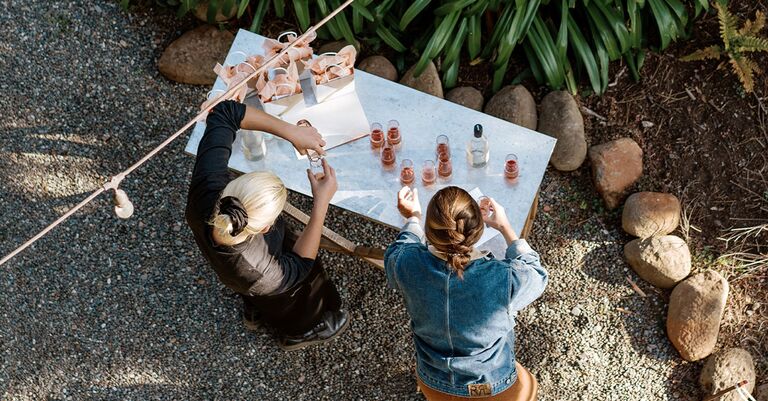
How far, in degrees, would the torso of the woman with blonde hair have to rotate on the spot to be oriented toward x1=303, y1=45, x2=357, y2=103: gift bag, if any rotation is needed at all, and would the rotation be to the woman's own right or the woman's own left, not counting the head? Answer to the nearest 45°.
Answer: approximately 45° to the woman's own left

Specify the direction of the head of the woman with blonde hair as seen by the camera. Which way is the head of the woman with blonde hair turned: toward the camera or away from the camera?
away from the camera

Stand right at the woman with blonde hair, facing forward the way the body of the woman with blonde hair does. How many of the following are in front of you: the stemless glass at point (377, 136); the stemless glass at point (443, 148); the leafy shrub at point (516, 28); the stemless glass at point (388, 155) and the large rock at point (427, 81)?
5

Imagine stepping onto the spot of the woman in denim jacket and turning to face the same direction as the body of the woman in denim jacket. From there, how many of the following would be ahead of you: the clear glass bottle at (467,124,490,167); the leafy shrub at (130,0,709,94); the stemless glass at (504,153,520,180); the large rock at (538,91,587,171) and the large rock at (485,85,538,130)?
5

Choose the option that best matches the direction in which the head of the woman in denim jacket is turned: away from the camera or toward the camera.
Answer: away from the camera

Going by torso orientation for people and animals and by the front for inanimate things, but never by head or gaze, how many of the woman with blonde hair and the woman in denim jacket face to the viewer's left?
0

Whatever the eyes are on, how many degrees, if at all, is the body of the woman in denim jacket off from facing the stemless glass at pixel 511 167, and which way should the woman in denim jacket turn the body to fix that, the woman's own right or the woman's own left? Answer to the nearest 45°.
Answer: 0° — they already face it

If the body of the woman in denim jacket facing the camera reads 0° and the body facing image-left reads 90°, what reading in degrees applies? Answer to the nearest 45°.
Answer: approximately 180°

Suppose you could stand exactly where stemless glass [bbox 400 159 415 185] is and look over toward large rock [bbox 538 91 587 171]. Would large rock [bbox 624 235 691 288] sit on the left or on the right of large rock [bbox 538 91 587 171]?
right

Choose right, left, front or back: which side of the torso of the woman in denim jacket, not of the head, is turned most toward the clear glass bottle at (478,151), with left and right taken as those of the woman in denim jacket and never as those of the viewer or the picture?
front

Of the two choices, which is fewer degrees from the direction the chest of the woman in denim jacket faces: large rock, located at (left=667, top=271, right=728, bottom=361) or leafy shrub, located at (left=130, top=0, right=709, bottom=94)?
the leafy shrub

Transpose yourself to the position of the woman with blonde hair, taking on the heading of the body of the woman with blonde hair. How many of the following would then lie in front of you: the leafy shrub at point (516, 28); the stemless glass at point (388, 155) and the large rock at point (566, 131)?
3

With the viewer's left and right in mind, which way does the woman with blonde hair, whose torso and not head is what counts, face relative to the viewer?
facing away from the viewer and to the right of the viewer

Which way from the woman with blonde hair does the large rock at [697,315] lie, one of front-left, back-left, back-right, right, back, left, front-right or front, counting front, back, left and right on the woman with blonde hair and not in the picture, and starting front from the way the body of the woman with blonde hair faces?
front-right

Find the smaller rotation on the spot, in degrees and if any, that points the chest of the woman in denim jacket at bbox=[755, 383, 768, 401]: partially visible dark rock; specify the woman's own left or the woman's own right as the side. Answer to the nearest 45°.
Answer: approximately 45° to the woman's own right

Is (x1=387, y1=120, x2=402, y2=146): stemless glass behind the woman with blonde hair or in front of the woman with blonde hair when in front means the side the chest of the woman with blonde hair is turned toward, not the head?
in front
